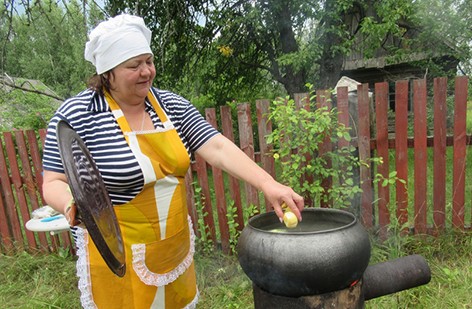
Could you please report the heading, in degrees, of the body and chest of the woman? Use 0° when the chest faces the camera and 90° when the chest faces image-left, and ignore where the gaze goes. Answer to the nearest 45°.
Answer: approximately 315°

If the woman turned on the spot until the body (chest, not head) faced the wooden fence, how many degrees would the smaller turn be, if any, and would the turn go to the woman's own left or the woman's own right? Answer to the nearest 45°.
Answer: approximately 90° to the woman's own left

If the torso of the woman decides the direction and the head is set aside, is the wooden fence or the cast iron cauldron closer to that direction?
the cast iron cauldron

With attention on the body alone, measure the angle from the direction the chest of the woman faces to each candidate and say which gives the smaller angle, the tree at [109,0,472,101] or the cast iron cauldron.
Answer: the cast iron cauldron

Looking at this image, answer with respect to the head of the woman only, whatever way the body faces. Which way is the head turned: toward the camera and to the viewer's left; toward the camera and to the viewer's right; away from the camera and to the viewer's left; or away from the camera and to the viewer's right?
toward the camera and to the viewer's right
